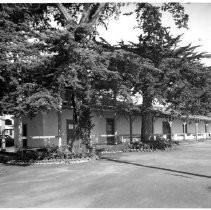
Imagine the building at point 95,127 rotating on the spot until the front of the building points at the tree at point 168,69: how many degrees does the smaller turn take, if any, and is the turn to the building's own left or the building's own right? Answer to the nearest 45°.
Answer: approximately 45° to the building's own left

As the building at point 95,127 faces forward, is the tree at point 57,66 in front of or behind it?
in front

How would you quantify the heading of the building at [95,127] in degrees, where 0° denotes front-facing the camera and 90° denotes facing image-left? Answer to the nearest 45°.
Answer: approximately 0°
